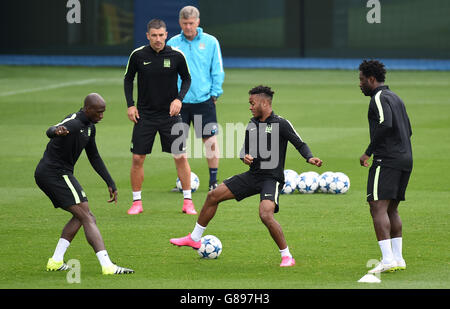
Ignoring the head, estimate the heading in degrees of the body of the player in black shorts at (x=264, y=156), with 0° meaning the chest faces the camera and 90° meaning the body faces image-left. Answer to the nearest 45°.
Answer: approximately 45°

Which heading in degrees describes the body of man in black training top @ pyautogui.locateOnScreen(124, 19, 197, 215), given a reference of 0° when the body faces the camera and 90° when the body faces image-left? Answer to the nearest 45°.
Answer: approximately 0°

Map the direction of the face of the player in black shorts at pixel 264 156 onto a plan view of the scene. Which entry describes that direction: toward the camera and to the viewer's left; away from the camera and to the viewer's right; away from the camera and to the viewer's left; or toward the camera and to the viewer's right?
toward the camera and to the viewer's left

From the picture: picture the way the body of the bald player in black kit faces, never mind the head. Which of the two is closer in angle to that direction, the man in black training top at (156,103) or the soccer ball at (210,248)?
the soccer ball

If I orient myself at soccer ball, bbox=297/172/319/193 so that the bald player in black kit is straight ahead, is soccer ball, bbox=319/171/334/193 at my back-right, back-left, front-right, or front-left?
back-left

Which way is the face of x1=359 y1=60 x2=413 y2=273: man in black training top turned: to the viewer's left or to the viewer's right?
to the viewer's left

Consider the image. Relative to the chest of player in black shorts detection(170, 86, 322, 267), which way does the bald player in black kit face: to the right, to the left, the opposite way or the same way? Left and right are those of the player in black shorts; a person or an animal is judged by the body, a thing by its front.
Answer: to the left

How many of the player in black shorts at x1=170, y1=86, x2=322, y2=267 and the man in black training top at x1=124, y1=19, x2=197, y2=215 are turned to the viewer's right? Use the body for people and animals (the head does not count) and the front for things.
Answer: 0

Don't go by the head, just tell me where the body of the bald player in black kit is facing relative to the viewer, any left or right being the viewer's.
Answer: facing the viewer and to the right of the viewer

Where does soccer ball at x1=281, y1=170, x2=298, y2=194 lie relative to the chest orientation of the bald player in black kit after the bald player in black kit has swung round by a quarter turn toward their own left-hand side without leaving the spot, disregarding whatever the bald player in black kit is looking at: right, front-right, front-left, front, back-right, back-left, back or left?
front

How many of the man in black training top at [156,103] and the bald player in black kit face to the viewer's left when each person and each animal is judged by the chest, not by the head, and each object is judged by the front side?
0

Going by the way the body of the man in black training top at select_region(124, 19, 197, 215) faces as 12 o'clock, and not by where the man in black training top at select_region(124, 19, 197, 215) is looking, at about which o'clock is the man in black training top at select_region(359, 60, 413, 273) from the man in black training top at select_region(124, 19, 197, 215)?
the man in black training top at select_region(359, 60, 413, 273) is roughly at 11 o'clock from the man in black training top at select_region(124, 19, 197, 215).

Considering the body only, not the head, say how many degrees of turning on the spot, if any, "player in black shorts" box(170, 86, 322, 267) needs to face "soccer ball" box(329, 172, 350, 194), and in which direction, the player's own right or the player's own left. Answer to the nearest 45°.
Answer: approximately 135° to the player's own right

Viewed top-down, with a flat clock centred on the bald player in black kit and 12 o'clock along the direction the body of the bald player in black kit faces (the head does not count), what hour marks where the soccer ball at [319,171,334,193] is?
The soccer ball is roughly at 9 o'clock from the bald player in black kit.

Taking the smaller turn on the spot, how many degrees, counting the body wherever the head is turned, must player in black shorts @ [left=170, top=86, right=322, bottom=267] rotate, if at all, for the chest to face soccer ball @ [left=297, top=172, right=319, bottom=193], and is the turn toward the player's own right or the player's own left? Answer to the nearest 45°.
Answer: approximately 135° to the player's own right

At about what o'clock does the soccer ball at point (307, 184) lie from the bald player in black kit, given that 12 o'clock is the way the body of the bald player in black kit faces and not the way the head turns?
The soccer ball is roughly at 9 o'clock from the bald player in black kit.
